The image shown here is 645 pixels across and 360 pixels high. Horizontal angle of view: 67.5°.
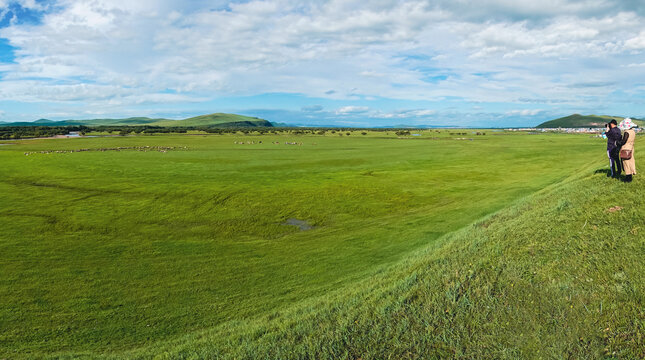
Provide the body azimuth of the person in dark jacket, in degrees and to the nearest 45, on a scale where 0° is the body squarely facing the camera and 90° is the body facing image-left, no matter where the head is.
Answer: approximately 90°

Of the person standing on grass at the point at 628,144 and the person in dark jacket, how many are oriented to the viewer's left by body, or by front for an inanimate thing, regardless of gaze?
2

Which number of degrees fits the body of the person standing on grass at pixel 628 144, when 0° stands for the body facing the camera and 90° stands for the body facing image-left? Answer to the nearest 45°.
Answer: approximately 90°
